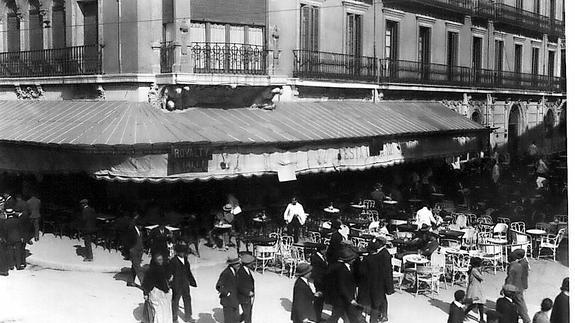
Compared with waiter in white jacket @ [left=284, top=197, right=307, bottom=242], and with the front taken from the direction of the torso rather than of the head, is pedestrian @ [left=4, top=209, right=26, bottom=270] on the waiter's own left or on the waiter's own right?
on the waiter's own right

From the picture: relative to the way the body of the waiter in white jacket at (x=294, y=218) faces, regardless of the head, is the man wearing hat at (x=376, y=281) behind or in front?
in front

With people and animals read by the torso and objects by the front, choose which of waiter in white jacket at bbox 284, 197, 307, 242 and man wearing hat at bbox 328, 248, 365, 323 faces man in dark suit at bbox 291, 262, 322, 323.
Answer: the waiter in white jacket

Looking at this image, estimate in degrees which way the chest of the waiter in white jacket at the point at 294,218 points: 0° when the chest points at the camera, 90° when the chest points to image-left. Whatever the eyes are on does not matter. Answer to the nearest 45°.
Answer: approximately 0°
